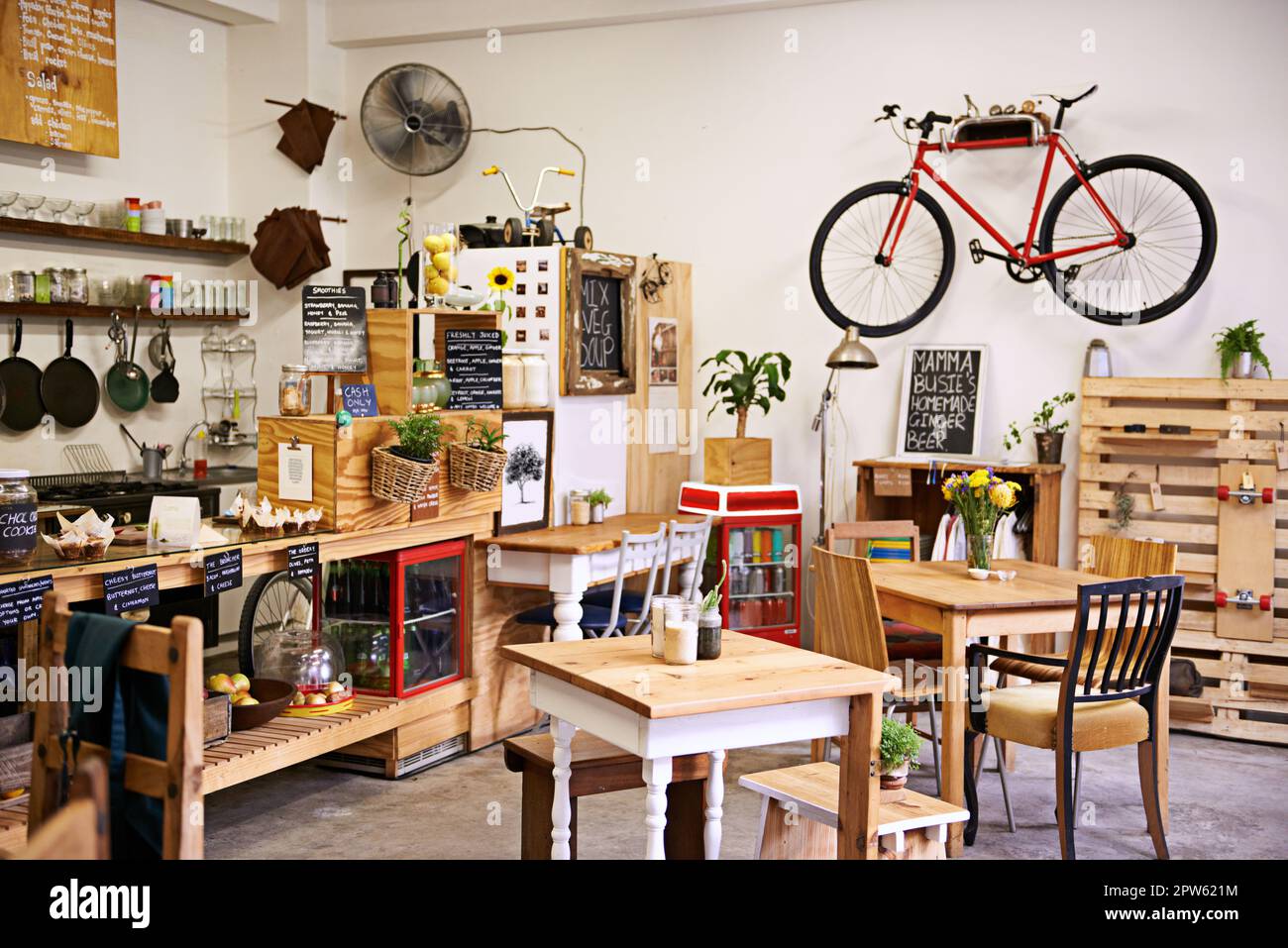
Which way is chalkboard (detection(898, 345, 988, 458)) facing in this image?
toward the camera

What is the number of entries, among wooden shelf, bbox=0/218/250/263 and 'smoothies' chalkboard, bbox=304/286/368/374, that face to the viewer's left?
0

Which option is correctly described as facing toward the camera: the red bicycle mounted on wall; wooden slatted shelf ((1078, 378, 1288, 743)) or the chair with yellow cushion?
the wooden slatted shelf

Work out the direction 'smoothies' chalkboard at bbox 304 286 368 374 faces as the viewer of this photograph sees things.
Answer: facing the viewer

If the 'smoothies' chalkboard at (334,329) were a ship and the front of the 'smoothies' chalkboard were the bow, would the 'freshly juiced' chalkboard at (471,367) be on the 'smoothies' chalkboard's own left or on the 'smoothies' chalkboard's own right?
on the 'smoothies' chalkboard's own left

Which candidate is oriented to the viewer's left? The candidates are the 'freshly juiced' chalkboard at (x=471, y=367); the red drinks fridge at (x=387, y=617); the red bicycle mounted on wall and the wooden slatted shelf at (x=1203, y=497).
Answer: the red bicycle mounted on wall

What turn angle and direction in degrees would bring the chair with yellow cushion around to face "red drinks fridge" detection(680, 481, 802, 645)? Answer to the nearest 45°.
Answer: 0° — it already faces it

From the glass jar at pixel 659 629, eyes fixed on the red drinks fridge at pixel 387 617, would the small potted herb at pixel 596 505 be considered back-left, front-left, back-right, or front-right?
front-right

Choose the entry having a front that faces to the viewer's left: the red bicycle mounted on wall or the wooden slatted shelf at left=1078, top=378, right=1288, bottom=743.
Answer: the red bicycle mounted on wall

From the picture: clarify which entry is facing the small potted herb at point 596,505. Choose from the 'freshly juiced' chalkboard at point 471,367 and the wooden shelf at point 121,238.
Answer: the wooden shelf

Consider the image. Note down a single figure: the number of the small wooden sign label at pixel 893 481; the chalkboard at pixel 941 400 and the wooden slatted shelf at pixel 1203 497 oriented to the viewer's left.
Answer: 0

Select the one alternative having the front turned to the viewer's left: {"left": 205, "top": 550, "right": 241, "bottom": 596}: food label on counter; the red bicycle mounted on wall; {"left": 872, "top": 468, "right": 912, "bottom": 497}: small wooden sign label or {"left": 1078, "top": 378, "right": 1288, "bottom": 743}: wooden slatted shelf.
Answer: the red bicycle mounted on wall

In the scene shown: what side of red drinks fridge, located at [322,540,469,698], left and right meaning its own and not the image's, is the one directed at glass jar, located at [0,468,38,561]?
right

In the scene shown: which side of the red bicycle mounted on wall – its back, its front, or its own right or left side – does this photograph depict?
left

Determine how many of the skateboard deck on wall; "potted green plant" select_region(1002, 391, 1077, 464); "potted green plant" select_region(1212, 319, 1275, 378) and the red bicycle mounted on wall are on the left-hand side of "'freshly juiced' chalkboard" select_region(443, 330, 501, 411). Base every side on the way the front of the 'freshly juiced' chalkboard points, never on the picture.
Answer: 4

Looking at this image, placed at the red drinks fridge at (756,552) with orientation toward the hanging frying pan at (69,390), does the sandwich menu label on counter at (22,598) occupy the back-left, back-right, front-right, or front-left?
front-left

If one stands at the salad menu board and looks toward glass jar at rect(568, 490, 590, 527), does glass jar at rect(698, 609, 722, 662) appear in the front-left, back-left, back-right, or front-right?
front-right
